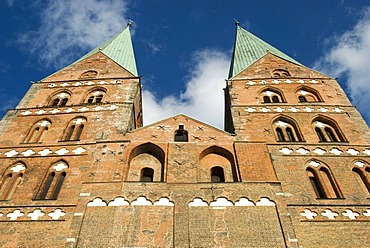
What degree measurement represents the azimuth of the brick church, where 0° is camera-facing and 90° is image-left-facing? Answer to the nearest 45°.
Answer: approximately 0°
